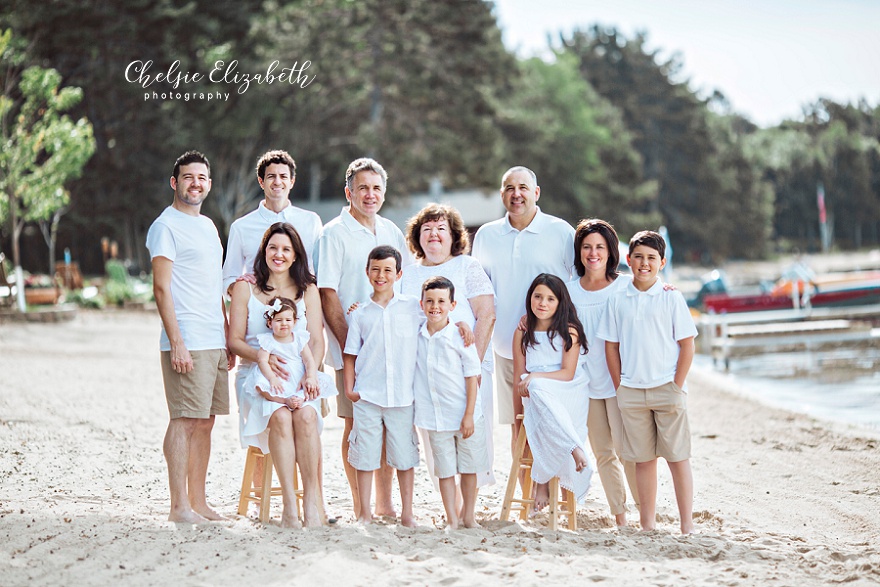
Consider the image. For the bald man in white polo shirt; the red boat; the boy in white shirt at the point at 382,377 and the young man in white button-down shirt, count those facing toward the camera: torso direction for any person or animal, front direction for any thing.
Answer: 3

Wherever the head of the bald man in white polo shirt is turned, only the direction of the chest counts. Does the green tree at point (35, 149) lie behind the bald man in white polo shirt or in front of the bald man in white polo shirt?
behind

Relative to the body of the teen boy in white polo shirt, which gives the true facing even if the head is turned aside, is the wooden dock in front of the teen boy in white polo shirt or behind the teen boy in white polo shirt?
behind

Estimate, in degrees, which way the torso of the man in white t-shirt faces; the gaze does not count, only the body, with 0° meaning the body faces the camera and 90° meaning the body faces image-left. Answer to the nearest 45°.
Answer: approximately 315°

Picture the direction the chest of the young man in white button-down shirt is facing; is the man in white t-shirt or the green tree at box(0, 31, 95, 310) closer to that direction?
the man in white t-shirt

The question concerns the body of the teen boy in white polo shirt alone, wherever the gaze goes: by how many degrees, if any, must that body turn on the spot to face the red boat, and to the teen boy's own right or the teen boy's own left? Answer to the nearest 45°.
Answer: approximately 180°
